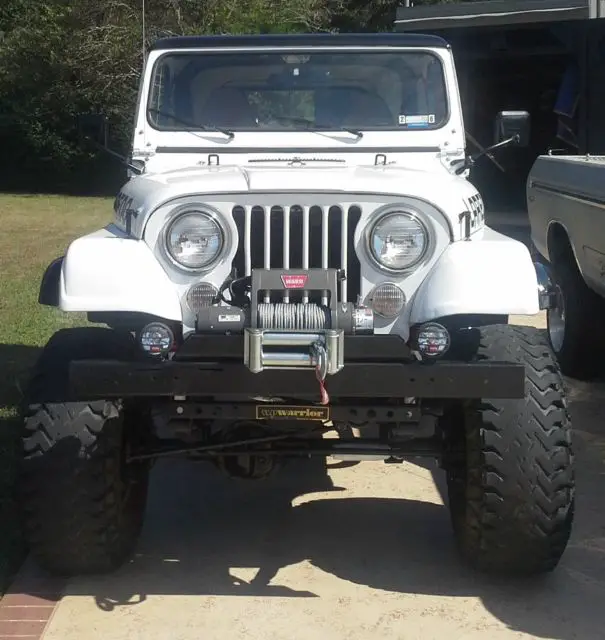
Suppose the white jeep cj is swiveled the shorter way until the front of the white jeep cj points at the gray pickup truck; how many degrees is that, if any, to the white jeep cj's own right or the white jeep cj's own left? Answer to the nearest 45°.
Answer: approximately 135° to the white jeep cj's own left

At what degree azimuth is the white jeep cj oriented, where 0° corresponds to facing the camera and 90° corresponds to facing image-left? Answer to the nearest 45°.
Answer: approximately 0°
